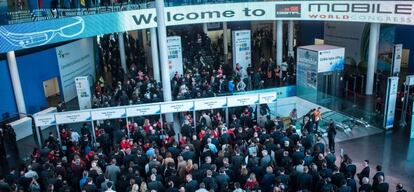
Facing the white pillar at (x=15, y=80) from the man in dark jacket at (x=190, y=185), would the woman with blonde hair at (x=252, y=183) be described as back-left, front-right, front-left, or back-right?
back-right

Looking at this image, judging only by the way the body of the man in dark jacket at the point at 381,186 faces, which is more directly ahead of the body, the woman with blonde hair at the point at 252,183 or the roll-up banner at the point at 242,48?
the roll-up banner

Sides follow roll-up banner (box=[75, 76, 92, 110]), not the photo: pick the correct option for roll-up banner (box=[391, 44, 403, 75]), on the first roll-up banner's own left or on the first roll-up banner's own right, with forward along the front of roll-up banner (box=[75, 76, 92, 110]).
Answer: on the first roll-up banner's own left

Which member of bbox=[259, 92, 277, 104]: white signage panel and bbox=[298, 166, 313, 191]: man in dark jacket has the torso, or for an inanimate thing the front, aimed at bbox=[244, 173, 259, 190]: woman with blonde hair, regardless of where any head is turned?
the white signage panel

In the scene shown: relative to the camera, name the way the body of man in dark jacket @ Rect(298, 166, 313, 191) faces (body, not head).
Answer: away from the camera

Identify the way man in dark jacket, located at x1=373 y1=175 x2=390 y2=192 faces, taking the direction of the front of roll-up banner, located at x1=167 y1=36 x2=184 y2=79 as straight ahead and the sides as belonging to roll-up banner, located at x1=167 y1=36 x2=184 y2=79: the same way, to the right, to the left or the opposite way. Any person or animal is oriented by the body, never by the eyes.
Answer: the opposite way

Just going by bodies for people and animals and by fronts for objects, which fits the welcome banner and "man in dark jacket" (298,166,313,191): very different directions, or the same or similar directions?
very different directions

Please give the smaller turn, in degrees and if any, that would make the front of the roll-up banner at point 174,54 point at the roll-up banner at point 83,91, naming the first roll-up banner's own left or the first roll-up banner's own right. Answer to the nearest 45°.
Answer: approximately 45° to the first roll-up banner's own right

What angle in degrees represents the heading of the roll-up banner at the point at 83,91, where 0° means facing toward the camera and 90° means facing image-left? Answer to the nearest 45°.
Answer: approximately 0°

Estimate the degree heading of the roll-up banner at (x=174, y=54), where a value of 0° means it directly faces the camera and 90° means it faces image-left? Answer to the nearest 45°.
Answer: approximately 0°

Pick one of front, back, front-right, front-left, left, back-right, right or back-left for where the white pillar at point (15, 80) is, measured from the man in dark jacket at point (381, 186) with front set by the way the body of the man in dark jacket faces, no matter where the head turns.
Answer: front-left

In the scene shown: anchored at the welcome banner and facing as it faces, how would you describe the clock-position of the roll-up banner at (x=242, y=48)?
The roll-up banner is roughly at 7 o'clock from the welcome banner.

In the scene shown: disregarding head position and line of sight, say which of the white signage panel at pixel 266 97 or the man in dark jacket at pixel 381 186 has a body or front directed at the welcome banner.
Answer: the man in dark jacket
